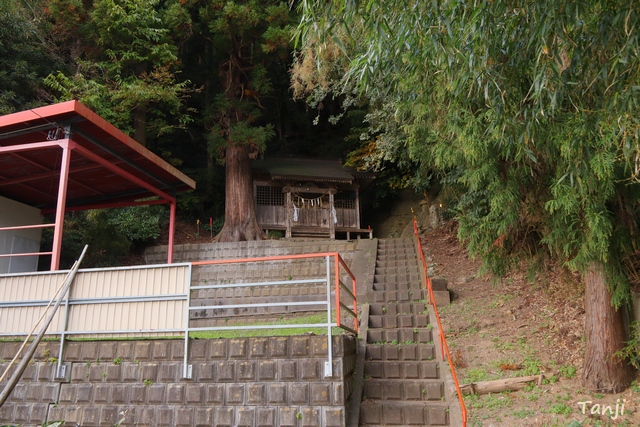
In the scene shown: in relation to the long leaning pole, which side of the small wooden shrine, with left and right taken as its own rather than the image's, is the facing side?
front

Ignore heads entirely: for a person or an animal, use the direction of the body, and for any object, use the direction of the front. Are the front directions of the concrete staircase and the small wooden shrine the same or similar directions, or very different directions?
same or similar directions

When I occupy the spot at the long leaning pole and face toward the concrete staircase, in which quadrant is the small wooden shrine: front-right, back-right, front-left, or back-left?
front-left

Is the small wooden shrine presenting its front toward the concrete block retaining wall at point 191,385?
yes

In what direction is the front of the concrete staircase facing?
toward the camera

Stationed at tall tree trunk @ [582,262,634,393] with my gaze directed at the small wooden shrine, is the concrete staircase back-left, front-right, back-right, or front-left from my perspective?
front-left

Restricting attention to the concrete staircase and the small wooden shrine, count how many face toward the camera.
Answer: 2

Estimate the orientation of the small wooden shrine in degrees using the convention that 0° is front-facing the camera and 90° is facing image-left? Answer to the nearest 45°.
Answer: approximately 0°

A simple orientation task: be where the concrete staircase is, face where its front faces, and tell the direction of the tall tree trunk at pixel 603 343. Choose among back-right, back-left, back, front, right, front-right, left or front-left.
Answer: left

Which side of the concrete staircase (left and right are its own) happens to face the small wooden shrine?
back

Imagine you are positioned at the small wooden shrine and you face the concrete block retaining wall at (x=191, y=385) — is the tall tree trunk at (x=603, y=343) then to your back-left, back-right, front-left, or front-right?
front-left

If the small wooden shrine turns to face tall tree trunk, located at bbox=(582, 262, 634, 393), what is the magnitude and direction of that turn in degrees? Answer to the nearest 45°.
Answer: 0° — it already faces it

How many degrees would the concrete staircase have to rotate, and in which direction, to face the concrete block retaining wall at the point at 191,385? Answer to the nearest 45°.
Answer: approximately 45° to its right

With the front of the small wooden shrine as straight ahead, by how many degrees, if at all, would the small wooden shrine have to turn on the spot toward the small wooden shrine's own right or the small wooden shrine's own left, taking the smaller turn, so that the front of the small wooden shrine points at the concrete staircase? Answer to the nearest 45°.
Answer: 0° — it already faces it

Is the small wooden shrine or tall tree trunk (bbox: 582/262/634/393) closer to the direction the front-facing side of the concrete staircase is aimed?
the tall tree trunk
